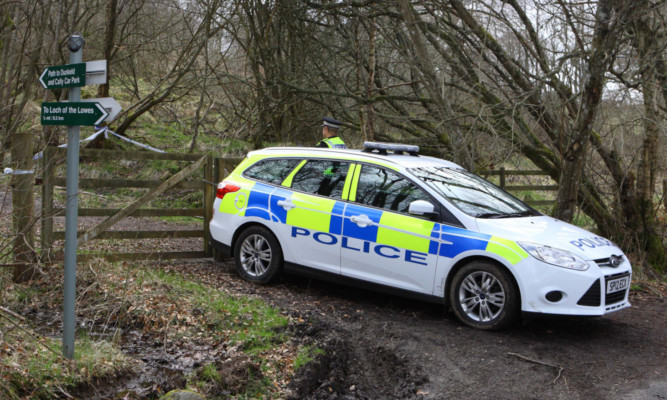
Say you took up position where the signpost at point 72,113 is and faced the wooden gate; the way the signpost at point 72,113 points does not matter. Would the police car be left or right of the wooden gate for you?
right

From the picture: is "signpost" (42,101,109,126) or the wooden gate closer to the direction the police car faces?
the signpost

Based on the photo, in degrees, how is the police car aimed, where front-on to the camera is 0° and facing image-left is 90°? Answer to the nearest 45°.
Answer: approximately 315°

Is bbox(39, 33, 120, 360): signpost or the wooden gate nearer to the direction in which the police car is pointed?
the signpost
